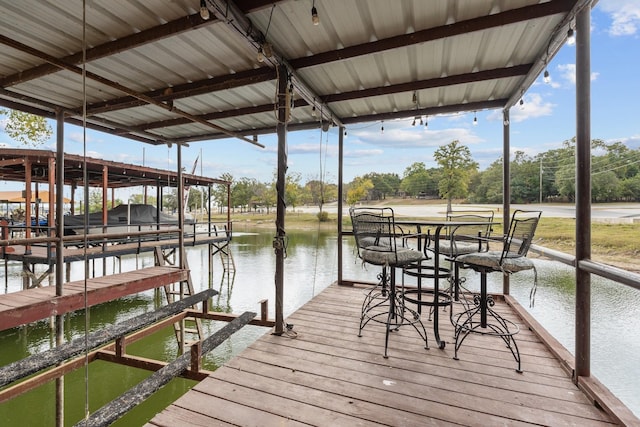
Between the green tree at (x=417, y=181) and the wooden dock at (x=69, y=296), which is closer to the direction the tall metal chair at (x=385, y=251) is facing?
the green tree

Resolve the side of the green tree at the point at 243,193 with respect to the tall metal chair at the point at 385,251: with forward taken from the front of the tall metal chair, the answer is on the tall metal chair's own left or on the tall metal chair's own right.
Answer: on the tall metal chair's own left

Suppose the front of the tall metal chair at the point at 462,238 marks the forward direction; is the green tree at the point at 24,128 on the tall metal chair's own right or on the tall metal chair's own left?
on the tall metal chair's own right

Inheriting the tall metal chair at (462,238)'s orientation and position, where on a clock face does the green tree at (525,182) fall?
The green tree is roughly at 5 o'clock from the tall metal chair.

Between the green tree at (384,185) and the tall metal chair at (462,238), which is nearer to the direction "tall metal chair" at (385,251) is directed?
the tall metal chair

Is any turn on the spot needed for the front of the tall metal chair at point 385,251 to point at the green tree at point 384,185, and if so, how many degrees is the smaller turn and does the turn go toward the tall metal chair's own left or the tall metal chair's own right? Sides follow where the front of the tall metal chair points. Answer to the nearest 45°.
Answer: approximately 45° to the tall metal chair's own left

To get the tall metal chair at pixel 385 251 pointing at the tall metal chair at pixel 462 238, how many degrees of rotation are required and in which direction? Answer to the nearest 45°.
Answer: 0° — it already faces it

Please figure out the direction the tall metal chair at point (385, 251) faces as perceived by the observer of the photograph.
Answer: facing away from the viewer and to the right of the viewer

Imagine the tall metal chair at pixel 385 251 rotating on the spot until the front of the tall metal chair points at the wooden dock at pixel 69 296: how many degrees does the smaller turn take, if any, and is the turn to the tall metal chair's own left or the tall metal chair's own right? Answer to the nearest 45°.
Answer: approximately 135° to the tall metal chair's own left

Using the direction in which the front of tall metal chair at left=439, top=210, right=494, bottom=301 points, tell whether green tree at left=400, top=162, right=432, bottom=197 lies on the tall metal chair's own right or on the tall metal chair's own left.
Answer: on the tall metal chair's own right

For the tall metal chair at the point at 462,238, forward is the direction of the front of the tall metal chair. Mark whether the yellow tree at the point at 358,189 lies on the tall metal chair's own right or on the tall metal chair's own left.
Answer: on the tall metal chair's own right
